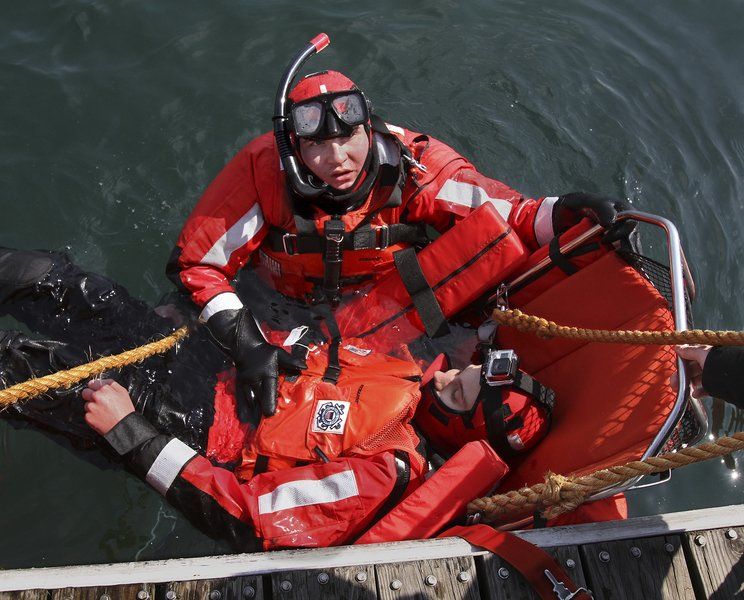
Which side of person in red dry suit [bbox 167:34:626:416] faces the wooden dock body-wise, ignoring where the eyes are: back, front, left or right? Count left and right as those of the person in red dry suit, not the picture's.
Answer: front

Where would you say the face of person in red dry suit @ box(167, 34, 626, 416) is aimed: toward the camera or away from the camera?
toward the camera

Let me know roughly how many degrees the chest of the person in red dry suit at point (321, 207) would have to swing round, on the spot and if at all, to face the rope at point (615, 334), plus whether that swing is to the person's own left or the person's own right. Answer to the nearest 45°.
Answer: approximately 45° to the person's own left

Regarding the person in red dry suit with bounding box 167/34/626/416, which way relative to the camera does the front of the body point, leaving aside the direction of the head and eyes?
toward the camera

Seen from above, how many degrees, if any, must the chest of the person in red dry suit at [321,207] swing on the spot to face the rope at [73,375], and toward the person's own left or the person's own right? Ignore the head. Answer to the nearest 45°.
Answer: approximately 45° to the person's own right
